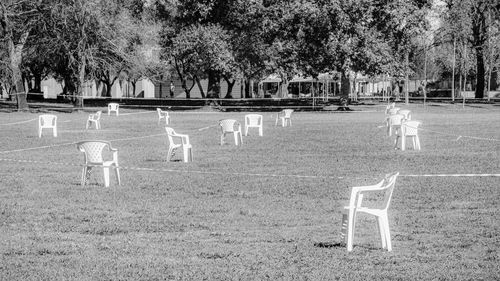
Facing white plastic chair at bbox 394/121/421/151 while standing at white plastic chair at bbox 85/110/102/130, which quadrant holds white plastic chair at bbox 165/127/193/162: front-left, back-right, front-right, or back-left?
front-right

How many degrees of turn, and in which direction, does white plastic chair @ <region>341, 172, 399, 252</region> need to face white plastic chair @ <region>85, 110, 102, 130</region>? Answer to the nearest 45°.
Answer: approximately 45° to its right

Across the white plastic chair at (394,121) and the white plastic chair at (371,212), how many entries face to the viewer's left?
1

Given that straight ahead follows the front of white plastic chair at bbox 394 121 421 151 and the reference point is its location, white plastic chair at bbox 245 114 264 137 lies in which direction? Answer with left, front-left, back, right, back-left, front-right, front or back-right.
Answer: front

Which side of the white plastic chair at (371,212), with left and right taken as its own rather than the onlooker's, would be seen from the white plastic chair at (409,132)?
right

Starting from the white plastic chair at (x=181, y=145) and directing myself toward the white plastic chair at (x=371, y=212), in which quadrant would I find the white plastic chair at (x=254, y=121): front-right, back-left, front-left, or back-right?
back-left

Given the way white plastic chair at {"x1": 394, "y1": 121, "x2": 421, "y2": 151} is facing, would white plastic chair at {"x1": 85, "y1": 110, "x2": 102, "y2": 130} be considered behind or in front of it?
in front

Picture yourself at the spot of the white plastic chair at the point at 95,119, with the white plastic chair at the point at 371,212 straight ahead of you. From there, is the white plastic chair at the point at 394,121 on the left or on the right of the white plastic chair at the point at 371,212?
left

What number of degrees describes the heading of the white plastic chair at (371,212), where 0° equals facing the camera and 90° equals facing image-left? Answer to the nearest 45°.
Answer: approximately 90°

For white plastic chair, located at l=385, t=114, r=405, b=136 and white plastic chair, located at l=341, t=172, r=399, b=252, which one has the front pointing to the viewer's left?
white plastic chair, located at l=341, t=172, r=399, b=252
